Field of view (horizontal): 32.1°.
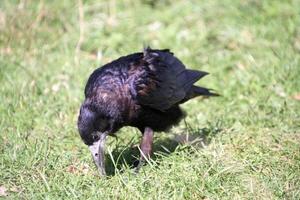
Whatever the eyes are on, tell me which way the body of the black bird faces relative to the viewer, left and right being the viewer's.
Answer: facing to the left of the viewer
